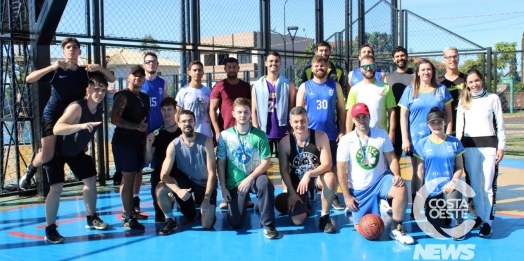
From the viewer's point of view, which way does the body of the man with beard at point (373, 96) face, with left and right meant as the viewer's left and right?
facing the viewer

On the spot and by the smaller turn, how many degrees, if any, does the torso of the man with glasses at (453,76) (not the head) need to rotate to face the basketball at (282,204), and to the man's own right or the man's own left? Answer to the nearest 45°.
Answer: approximately 90° to the man's own right

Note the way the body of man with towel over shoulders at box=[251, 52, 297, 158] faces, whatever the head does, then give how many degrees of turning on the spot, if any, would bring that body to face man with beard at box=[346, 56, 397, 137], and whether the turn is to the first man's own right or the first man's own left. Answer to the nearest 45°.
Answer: approximately 90° to the first man's own left

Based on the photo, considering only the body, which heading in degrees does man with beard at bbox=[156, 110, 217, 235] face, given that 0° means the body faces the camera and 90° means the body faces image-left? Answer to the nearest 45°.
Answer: approximately 0°

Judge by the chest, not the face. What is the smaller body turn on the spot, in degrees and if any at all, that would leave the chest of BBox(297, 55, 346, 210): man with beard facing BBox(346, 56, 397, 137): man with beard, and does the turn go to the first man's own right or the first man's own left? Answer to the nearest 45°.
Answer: approximately 90° to the first man's own left

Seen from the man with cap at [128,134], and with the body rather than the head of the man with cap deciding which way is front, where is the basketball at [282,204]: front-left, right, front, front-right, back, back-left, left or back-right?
front-left

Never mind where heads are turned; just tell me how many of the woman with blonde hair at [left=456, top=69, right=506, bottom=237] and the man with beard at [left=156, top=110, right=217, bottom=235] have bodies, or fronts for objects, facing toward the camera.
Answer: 2

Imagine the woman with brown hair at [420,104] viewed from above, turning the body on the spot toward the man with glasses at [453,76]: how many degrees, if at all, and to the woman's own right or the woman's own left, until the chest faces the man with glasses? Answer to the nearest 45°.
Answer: approximately 135° to the woman's own left

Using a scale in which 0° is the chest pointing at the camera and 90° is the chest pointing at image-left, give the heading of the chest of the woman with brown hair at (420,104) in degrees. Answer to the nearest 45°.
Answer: approximately 0°

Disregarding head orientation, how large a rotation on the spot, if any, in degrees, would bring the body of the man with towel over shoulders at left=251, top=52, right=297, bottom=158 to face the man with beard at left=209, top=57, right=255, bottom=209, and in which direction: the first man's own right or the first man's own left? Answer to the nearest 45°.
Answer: approximately 90° to the first man's own right
